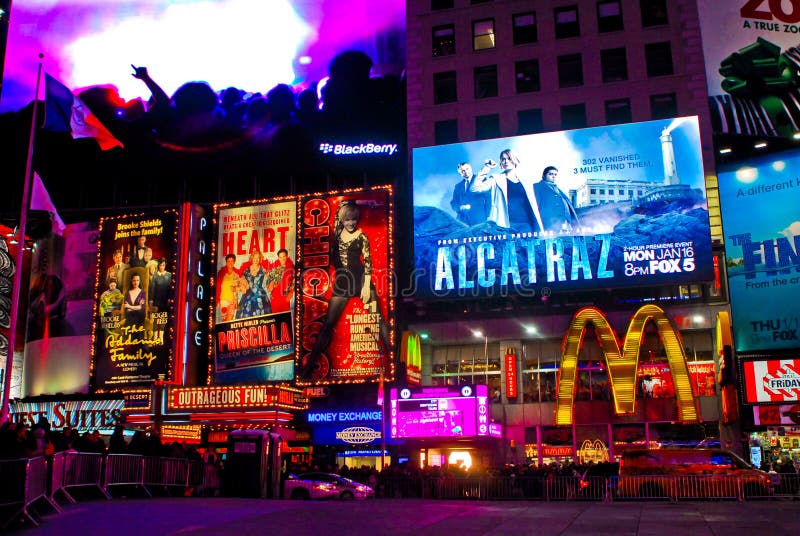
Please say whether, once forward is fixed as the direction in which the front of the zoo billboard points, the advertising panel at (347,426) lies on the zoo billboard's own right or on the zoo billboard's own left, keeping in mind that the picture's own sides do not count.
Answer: on the zoo billboard's own right

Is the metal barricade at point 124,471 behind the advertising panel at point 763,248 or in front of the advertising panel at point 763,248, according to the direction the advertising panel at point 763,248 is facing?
in front

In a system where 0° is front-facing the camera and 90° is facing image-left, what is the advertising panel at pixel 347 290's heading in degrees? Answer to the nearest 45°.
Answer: approximately 0°

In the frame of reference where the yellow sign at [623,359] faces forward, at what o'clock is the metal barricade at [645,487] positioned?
The metal barricade is roughly at 12 o'clock from the yellow sign.

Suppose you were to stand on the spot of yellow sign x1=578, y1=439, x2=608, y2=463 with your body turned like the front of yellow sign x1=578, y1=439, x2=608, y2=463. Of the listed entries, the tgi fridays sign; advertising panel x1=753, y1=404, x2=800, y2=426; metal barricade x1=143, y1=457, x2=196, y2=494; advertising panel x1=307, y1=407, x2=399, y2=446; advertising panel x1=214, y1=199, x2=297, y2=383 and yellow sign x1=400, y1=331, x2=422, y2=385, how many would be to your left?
2

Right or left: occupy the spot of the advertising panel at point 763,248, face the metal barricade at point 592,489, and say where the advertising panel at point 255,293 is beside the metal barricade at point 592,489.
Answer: right

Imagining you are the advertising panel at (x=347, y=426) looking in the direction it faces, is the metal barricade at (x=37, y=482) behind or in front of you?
in front

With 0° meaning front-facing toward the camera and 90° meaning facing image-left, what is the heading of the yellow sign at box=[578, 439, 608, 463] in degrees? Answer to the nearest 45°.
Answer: approximately 0°

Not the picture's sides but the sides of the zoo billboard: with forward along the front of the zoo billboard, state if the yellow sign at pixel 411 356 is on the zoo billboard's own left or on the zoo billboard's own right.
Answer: on the zoo billboard's own right
